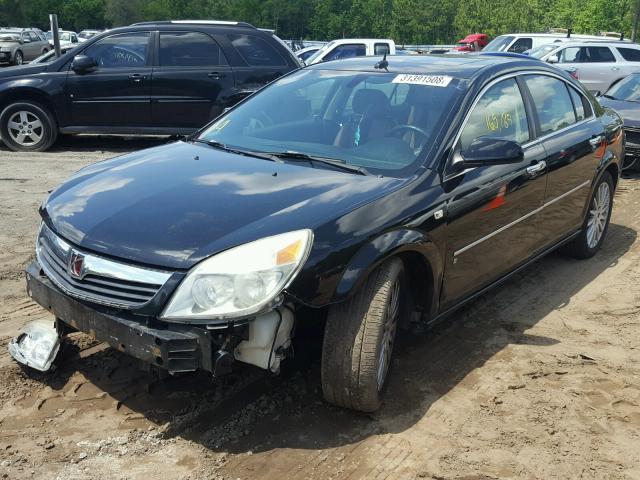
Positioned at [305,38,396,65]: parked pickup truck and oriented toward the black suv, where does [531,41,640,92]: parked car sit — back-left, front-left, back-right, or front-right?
back-left

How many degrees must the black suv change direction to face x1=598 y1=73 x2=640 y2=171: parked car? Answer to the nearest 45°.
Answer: approximately 180°

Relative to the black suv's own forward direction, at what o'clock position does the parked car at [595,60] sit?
The parked car is roughly at 5 o'clock from the black suv.

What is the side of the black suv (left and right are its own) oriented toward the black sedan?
left

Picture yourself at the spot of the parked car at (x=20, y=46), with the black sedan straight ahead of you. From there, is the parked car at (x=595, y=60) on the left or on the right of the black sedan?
left

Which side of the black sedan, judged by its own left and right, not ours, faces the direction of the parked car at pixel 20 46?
right

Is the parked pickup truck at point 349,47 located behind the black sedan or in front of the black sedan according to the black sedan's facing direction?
behind

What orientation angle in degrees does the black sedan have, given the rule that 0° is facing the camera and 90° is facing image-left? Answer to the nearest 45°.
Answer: approximately 45°

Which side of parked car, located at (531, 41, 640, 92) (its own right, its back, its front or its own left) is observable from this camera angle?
left

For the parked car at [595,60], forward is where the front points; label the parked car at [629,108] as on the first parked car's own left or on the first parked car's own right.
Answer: on the first parked car's own left

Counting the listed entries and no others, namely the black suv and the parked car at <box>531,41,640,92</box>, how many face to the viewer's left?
2

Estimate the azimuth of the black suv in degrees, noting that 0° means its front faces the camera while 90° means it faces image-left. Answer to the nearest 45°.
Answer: approximately 90°
